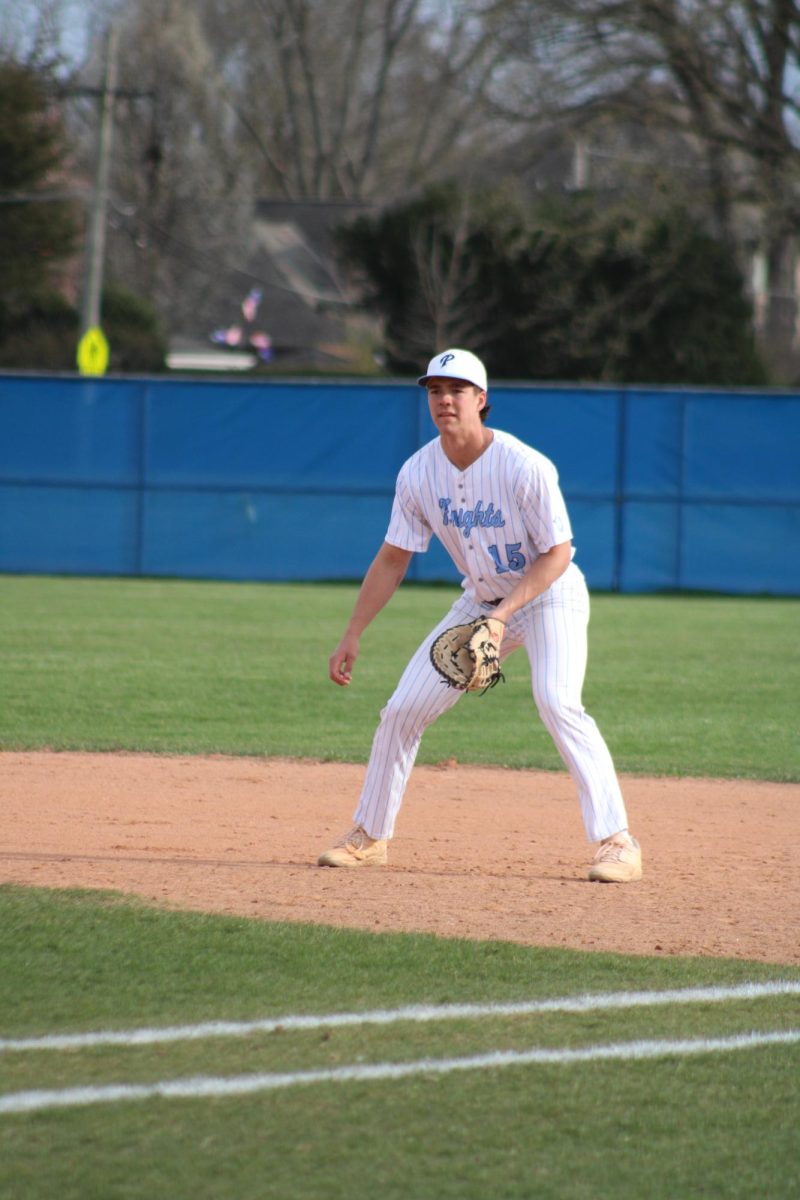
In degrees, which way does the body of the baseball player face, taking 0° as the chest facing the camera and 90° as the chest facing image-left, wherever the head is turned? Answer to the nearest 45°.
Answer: approximately 45°

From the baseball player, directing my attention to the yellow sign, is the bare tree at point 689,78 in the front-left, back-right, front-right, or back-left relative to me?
front-right

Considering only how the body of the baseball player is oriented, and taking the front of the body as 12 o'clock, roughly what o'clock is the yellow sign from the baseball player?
The yellow sign is roughly at 4 o'clock from the baseball player.

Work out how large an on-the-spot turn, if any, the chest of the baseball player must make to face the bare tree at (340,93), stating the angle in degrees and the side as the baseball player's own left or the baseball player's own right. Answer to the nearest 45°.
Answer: approximately 135° to the baseball player's own right

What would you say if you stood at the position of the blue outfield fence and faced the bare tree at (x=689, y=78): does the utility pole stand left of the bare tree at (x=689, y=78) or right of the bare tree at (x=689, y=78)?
left

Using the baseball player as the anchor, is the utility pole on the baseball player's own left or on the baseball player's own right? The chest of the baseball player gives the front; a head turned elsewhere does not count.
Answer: on the baseball player's own right

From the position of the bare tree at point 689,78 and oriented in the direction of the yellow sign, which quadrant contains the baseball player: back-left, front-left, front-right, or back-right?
front-left

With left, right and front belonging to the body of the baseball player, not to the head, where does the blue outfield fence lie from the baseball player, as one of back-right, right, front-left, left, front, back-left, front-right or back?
back-right
